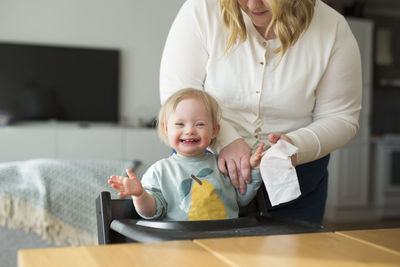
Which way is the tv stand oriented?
toward the camera

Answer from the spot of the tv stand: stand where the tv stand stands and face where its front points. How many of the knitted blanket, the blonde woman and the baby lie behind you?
0

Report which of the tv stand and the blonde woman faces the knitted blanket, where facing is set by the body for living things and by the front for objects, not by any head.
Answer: the tv stand

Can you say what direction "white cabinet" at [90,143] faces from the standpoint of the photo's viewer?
facing the viewer

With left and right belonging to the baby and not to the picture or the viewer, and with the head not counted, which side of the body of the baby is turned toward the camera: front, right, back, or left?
front

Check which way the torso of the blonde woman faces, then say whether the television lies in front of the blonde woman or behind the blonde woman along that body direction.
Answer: behind

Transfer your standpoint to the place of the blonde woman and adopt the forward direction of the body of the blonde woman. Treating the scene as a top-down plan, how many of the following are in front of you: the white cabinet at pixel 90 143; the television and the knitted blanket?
0

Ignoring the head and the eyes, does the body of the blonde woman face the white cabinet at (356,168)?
no

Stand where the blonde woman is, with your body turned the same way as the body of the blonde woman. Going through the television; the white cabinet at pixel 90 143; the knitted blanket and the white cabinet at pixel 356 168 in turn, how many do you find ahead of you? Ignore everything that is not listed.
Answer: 0

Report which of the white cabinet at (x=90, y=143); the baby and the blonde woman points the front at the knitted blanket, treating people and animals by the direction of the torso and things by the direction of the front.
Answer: the white cabinet

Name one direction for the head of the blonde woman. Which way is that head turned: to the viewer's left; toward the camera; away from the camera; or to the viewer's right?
toward the camera

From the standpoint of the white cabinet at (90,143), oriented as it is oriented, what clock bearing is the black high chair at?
The black high chair is roughly at 12 o'clock from the white cabinet.

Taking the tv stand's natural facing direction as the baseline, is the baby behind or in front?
in front

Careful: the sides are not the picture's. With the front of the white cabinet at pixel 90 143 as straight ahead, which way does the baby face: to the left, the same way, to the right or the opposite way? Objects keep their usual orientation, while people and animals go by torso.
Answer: the same way

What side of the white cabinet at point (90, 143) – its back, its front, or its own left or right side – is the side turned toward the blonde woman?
front
